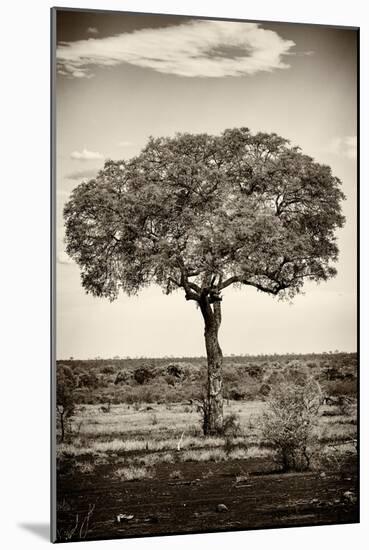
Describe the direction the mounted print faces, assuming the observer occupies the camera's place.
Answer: facing the viewer and to the right of the viewer
